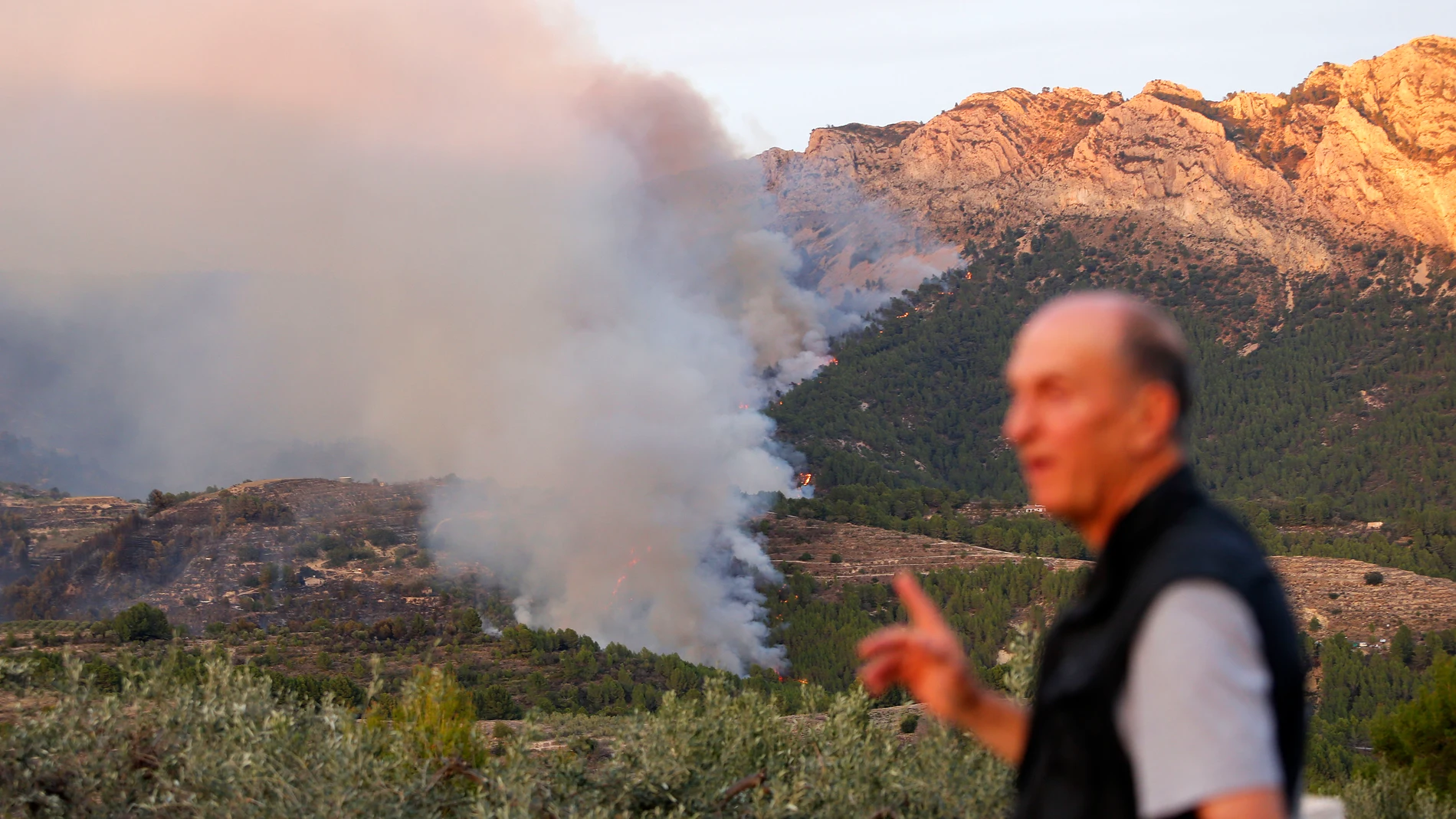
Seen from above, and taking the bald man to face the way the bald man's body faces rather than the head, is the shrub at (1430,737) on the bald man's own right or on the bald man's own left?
on the bald man's own right

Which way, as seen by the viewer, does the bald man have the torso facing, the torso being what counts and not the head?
to the viewer's left
